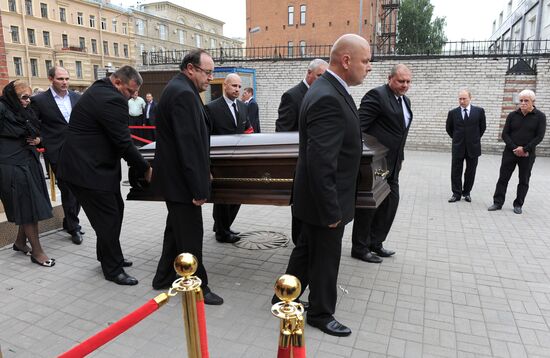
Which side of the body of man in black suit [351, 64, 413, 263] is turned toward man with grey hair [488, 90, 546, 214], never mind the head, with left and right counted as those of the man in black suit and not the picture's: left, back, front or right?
left

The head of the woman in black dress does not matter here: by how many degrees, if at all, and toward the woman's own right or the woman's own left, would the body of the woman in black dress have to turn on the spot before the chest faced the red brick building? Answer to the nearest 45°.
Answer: approximately 90° to the woman's own left

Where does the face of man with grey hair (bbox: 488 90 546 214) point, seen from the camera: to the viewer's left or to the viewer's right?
to the viewer's left

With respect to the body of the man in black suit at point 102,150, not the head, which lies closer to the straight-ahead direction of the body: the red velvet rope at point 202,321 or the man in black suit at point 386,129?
the man in black suit

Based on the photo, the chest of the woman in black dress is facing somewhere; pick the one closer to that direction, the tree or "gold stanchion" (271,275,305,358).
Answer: the gold stanchion

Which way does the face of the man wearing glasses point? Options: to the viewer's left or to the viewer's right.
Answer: to the viewer's right

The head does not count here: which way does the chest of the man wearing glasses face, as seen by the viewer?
to the viewer's right

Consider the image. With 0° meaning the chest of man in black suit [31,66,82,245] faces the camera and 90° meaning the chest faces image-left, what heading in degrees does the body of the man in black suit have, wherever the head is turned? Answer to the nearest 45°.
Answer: approximately 315°

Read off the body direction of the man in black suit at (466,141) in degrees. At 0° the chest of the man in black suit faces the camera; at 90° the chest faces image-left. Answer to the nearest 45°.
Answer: approximately 0°
